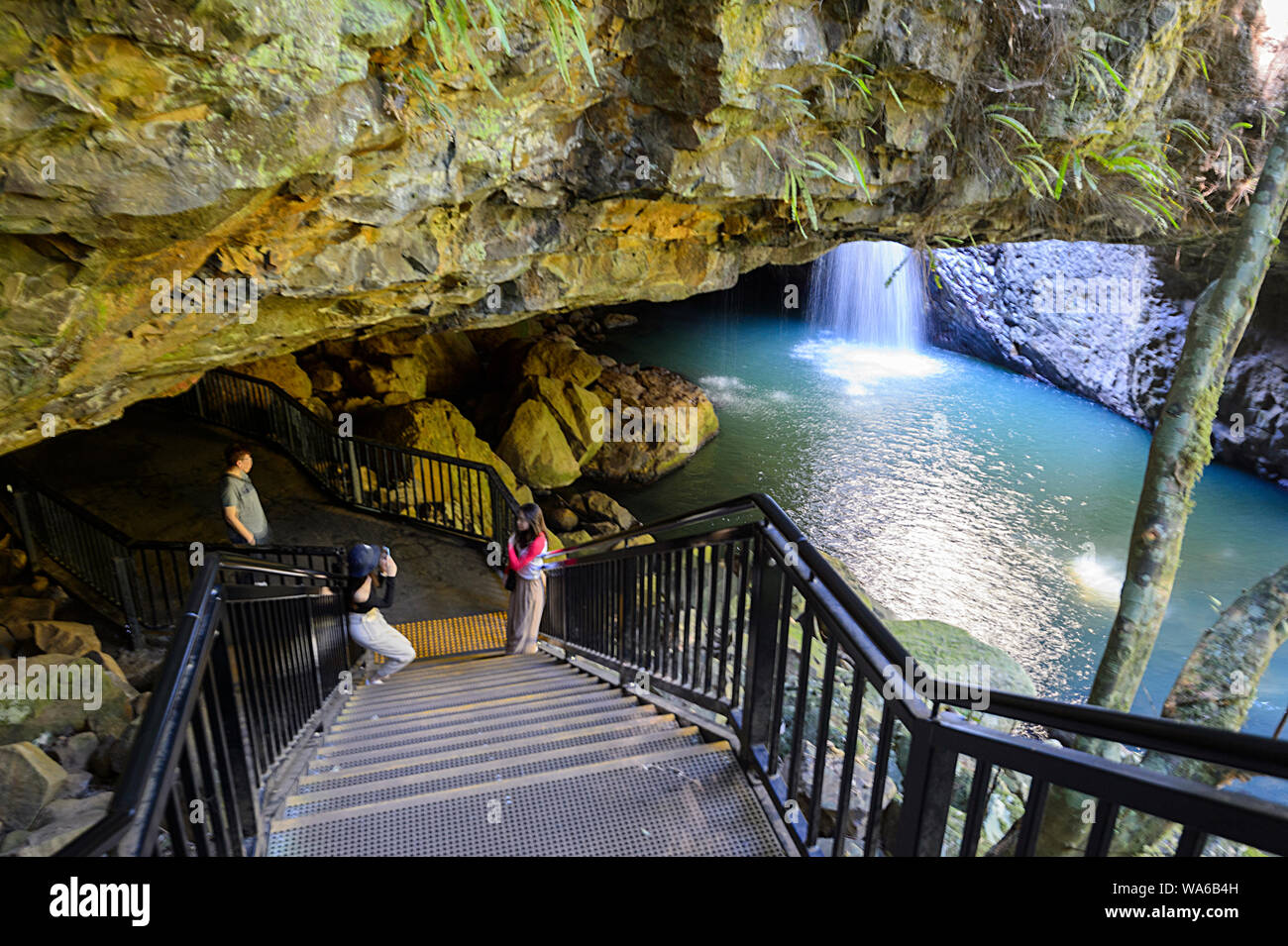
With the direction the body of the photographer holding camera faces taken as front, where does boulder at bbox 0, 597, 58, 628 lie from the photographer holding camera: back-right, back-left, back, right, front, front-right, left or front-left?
back-left

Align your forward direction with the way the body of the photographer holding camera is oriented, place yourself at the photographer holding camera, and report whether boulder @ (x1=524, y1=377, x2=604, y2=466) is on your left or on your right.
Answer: on your left

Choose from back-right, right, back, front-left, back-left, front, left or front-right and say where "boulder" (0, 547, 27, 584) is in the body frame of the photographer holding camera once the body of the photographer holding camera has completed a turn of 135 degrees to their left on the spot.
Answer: front

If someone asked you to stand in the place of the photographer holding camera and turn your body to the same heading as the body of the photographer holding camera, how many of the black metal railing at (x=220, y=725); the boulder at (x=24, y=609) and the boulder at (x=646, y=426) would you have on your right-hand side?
1

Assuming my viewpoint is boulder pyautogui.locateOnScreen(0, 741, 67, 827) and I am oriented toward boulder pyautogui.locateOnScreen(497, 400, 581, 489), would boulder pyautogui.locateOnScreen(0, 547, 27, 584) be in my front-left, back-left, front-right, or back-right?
front-left

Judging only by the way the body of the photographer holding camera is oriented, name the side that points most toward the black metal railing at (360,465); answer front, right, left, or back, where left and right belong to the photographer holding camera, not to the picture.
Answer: left

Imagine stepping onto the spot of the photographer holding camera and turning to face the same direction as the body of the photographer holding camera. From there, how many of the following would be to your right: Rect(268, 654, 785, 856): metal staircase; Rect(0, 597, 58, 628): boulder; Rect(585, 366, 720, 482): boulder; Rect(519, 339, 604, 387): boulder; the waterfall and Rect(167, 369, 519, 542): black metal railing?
1

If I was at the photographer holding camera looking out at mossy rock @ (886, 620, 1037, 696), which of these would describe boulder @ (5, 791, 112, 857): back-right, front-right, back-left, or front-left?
back-right

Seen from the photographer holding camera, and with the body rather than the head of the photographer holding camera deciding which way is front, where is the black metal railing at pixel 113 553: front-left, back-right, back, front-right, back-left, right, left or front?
back-left

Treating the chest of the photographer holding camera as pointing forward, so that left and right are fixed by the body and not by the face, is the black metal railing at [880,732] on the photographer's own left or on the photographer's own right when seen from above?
on the photographer's own right

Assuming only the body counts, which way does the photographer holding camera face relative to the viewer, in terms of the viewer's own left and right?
facing to the right of the viewer

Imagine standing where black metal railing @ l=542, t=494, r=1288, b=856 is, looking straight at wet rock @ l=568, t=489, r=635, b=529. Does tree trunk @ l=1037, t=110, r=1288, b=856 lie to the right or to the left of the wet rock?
right
